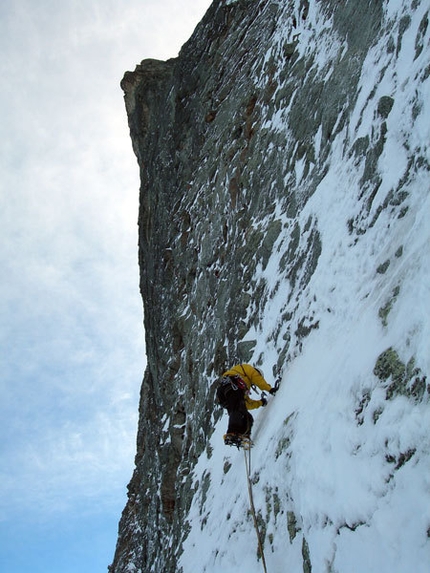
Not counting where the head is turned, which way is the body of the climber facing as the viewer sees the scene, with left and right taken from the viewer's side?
facing to the right of the viewer
